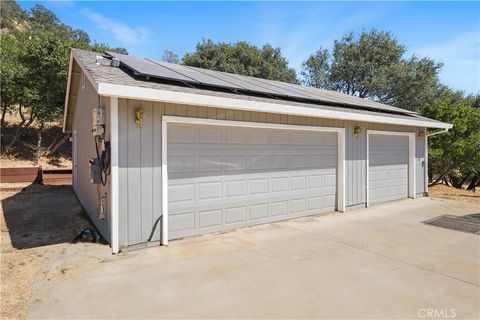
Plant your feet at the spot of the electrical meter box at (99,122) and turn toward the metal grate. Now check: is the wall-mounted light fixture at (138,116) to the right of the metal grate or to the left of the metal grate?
right

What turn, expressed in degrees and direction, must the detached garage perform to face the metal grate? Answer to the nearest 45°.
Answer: approximately 45° to its left

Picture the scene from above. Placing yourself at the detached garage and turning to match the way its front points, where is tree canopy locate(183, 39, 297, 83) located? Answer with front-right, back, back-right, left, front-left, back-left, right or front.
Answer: back-left

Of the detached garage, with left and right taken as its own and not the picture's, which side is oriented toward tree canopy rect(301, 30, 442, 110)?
left

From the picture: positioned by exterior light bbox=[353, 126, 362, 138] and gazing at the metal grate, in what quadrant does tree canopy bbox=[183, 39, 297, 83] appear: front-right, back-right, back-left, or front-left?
back-left

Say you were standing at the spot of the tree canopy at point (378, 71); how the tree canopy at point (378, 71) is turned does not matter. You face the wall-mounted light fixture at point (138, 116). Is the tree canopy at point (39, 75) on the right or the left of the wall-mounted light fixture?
right

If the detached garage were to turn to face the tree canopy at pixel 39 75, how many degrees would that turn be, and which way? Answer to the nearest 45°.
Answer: approximately 180°

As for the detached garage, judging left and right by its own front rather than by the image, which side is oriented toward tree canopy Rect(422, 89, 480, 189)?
left

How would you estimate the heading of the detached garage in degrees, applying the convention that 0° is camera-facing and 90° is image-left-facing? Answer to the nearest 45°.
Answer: approximately 315°
